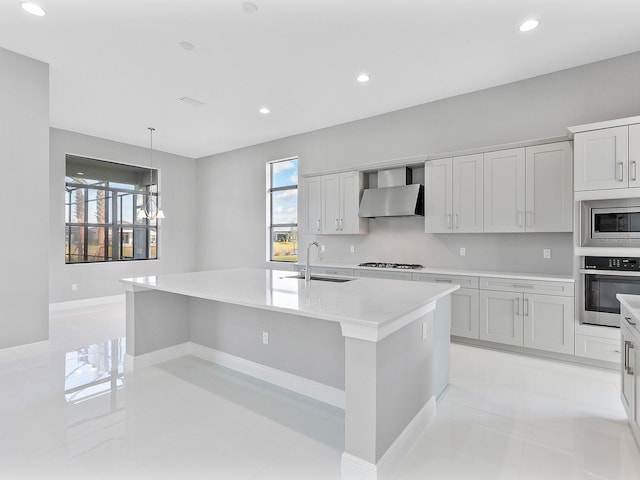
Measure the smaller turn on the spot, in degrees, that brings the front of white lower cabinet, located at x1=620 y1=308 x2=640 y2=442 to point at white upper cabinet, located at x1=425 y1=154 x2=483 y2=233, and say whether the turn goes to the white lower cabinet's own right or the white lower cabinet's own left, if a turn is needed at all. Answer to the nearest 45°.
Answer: approximately 45° to the white lower cabinet's own right

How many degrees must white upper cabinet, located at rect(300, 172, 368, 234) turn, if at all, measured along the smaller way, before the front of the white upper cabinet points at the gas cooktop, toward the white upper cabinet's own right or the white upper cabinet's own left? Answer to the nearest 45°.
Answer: approximately 90° to the white upper cabinet's own left

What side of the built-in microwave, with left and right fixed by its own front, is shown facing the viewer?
front

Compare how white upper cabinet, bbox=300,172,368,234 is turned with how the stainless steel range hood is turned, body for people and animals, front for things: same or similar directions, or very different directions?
same or similar directions

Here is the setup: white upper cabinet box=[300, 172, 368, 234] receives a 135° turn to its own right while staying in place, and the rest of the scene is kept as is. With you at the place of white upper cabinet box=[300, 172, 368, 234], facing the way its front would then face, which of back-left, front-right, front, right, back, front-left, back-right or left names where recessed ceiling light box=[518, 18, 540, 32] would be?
back-right

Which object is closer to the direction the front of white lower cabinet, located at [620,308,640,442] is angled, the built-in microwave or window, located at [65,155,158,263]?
the window

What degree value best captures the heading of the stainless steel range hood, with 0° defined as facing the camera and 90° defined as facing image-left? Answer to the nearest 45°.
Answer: approximately 45°

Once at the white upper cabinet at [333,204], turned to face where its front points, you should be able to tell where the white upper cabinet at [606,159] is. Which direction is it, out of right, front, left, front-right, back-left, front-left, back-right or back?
left

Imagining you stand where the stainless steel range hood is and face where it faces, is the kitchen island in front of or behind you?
in front

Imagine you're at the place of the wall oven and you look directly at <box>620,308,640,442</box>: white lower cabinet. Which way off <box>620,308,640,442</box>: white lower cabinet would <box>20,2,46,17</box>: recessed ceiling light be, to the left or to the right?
right

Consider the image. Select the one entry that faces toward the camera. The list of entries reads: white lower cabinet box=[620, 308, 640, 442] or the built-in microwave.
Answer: the built-in microwave

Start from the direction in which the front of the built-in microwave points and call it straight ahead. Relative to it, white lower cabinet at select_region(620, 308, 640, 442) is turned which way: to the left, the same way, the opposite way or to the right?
to the right

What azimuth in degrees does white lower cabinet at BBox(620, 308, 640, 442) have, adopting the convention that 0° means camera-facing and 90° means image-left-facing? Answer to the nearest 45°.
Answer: approximately 90°

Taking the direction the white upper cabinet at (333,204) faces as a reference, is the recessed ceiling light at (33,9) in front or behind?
in front
